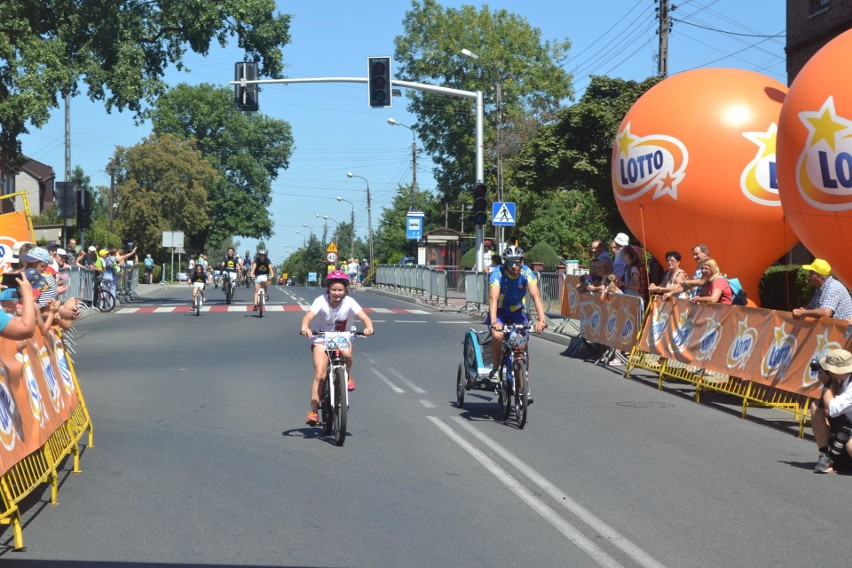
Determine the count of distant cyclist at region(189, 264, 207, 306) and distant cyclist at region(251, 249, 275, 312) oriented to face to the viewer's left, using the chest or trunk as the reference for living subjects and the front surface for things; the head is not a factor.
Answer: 0

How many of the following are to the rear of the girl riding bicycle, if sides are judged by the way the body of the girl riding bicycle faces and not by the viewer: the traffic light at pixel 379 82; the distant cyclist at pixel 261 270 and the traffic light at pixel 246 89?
3

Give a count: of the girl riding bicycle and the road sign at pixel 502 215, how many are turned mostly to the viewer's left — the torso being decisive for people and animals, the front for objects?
0

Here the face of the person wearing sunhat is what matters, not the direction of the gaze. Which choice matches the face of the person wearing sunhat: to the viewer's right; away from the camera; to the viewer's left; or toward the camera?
to the viewer's left

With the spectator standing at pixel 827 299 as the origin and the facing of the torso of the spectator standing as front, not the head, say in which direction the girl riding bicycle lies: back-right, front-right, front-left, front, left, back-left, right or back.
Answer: front-left

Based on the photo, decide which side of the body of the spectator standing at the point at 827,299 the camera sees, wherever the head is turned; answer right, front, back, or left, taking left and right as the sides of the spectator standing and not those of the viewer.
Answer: left

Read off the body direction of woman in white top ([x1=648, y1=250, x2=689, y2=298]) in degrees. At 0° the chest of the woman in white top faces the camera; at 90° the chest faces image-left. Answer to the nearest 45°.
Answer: approximately 45°

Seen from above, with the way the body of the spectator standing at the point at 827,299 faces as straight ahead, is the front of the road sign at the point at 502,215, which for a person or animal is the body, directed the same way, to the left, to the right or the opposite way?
to the left
